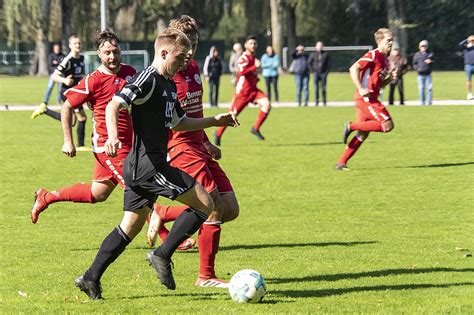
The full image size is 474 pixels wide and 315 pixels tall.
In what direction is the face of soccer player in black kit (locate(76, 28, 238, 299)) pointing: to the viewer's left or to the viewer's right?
to the viewer's right

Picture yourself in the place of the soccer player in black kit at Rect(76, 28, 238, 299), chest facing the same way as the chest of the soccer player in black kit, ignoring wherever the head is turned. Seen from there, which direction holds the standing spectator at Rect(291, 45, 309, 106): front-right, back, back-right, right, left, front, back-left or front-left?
left

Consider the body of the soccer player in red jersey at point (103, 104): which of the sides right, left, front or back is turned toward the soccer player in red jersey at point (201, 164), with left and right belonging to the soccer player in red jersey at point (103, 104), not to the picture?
front

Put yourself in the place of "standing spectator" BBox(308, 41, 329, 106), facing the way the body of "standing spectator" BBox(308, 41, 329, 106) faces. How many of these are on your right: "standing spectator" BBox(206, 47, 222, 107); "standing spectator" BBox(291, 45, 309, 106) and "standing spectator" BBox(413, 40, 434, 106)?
2

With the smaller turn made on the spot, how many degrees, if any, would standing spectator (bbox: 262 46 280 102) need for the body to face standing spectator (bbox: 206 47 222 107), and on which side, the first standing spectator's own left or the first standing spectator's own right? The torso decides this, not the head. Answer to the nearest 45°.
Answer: approximately 45° to the first standing spectator's own right

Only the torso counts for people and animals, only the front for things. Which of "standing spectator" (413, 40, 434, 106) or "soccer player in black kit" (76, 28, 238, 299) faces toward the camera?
the standing spectator

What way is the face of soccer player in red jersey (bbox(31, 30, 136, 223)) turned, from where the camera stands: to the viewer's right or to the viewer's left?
to the viewer's right

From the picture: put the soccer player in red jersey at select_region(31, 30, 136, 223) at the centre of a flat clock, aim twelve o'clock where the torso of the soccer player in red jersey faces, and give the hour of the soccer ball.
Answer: The soccer ball is roughly at 1 o'clock from the soccer player in red jersey.

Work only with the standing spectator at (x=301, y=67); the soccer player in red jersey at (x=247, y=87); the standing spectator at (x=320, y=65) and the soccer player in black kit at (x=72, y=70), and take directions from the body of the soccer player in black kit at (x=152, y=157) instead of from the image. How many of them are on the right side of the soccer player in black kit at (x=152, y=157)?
0

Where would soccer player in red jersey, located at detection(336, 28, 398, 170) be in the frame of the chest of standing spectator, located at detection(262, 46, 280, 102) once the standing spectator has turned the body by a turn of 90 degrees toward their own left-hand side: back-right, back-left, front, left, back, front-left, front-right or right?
right

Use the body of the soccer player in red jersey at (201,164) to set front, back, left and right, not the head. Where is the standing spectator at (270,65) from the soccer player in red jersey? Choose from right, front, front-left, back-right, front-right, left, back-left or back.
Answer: back-left

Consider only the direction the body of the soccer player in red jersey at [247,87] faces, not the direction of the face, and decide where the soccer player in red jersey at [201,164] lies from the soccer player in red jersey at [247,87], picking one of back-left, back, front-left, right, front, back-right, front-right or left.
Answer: front-right

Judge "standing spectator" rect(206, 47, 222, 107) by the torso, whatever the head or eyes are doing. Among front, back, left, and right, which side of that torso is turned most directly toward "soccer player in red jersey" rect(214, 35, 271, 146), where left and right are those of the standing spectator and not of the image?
front

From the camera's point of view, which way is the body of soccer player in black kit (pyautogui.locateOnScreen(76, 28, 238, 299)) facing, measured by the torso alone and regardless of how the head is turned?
to the viewer's right

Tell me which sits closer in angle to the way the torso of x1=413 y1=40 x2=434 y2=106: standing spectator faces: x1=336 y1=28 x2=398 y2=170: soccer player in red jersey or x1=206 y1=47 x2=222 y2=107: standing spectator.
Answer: the soccer player in red jersey

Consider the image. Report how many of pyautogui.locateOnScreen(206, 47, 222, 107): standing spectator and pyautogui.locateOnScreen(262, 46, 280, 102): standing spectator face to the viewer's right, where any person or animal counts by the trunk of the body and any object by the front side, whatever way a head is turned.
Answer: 0

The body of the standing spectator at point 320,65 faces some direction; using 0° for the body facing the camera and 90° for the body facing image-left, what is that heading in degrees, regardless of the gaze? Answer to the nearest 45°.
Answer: approximately 0°

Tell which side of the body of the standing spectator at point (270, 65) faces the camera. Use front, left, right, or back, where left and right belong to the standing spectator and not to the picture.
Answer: front

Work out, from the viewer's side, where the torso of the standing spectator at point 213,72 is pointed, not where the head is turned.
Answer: toward the camera
